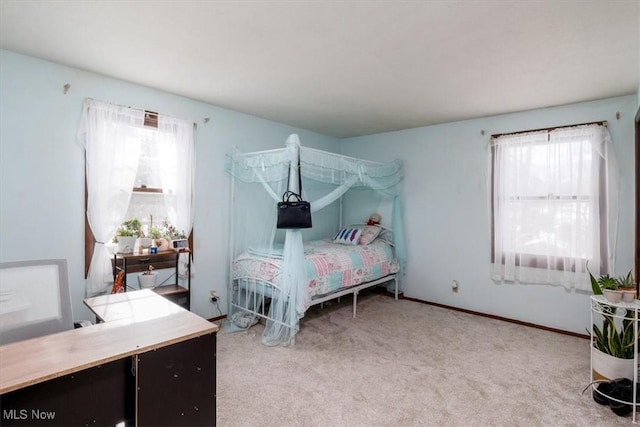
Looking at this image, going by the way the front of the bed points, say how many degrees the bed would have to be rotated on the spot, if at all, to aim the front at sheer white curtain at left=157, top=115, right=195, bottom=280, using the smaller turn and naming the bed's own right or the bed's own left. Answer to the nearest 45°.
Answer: approximately 45° to the bed's own right

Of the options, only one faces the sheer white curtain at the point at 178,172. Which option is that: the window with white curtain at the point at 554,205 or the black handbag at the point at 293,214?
the window with white curtain

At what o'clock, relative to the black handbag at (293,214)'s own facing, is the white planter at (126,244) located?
The white planter is roughly at 3 o'clock from the black handbag.

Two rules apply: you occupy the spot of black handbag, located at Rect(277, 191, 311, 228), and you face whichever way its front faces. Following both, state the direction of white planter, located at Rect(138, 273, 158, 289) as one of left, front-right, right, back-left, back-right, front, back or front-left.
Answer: right

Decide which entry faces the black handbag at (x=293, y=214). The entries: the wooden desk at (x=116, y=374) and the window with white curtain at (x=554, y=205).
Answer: the window with white curtain

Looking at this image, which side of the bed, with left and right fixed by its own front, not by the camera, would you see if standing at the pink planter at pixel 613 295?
left

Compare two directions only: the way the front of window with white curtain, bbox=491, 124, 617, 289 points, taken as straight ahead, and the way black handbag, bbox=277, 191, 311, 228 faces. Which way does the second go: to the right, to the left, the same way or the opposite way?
to the left
